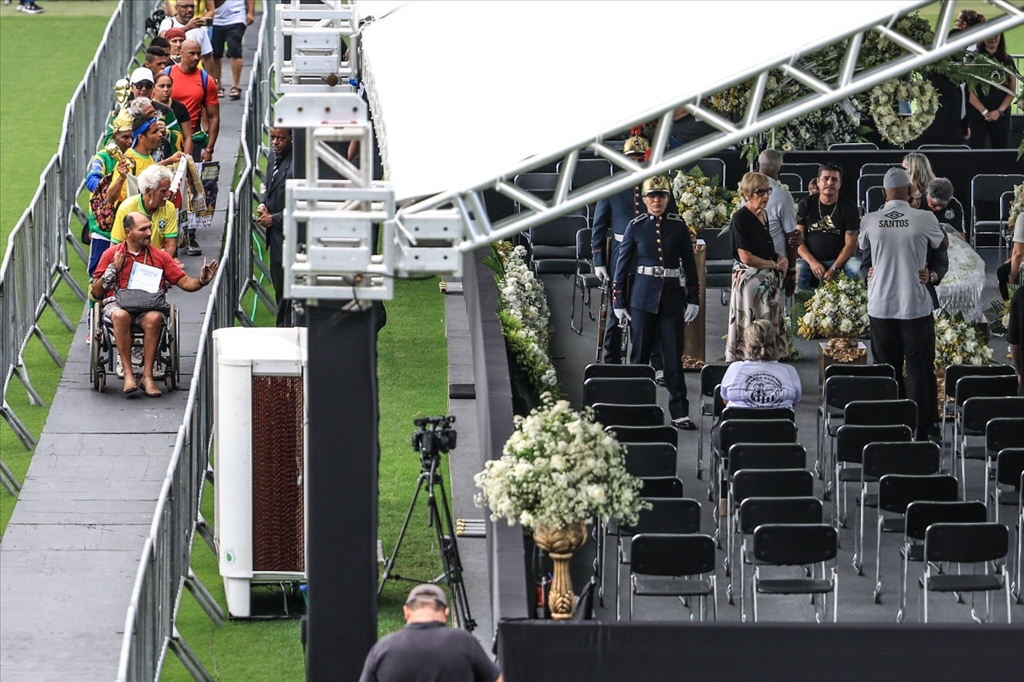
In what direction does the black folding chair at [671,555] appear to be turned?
away from the camera

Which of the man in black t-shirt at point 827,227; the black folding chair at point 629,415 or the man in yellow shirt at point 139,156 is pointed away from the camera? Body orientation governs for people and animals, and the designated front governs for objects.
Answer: the black folding chair

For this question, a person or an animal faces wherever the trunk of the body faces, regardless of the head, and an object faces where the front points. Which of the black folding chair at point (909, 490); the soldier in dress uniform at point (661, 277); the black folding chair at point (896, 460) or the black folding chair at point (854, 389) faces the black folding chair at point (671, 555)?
the soldier in dress uniform

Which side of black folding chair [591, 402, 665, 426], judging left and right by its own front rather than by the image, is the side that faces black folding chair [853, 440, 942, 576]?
right

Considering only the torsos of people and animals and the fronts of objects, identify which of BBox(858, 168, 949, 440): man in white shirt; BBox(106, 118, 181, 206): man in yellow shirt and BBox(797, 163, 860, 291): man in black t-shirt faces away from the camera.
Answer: the man in white shirt

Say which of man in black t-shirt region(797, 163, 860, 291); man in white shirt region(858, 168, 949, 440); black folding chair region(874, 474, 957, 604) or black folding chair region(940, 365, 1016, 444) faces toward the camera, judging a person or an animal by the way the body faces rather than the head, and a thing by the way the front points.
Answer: the man in black t-shirt

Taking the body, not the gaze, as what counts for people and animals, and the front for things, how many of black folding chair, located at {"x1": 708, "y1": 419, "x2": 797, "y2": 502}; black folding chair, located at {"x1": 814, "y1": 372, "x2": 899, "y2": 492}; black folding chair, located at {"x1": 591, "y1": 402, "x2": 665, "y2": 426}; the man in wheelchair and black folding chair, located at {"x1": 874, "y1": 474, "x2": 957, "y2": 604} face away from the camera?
4

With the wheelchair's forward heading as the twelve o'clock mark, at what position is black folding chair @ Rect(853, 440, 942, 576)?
The black folding chair is roughly at 10 o'clock from the wheelchair.

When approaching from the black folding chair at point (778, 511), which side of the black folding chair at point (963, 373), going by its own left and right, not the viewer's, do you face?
back

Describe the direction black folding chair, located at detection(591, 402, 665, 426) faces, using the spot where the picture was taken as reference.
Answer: facing away from the viewer

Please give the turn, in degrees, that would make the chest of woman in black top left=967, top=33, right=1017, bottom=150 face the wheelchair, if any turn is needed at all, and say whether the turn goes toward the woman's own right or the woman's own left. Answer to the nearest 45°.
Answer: approximately 45° to the woman's own right

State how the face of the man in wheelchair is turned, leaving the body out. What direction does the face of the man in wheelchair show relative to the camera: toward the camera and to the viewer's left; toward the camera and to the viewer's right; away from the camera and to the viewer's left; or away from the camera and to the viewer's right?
toward the camera and to the viewer's right
